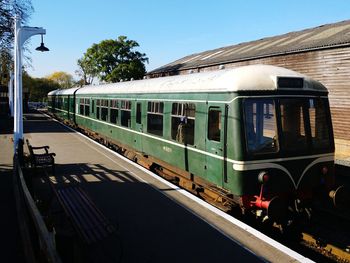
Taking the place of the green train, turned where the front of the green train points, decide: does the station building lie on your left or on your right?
on your left

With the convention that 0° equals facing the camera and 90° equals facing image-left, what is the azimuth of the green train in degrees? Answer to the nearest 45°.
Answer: approximately 315°
